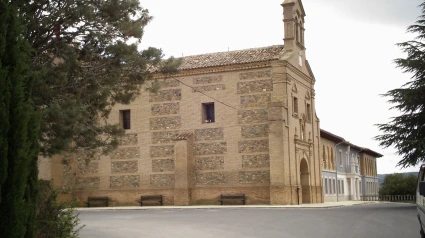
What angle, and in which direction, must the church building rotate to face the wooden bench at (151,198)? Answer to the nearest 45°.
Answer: approximately 135° to its right

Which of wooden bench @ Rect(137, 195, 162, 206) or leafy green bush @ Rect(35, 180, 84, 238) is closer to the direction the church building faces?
the leafy green bush

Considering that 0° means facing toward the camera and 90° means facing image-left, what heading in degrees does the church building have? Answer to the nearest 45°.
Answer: approximately 315°

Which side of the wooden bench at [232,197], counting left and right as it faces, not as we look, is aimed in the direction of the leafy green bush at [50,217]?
front

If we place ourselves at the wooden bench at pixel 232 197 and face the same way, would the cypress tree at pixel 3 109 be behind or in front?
in front

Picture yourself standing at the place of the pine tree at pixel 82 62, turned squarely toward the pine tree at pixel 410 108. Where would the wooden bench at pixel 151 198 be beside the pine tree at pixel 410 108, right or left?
left

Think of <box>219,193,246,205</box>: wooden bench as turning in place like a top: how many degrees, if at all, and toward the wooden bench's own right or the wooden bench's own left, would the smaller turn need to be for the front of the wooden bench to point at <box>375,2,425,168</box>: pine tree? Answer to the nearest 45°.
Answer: approximately 45° to the wooden bench's own left

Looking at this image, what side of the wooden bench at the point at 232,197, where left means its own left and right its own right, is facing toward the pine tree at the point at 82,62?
front
